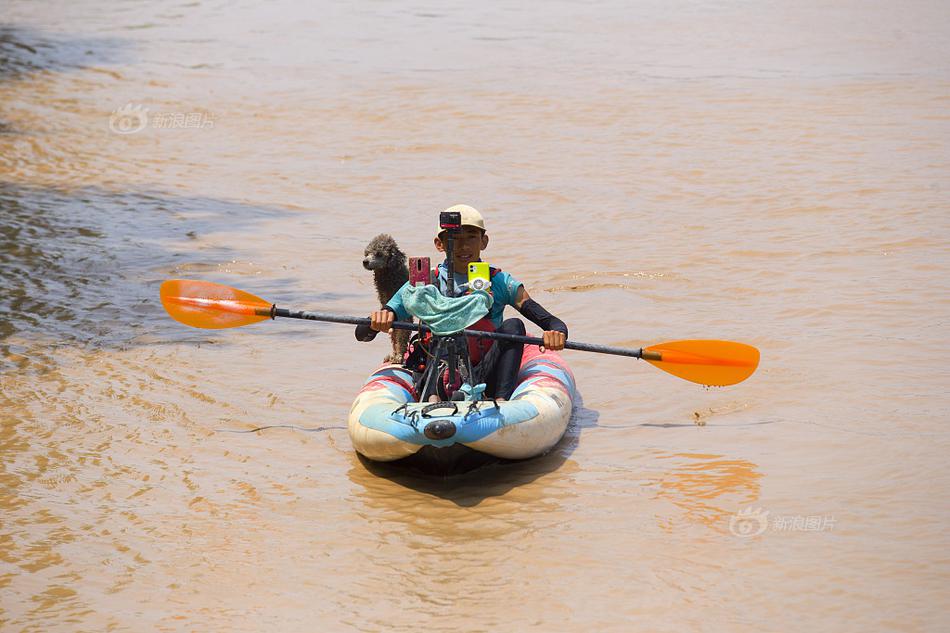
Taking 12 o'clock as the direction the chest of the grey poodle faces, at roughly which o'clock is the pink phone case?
The pink phone case is roughly at 10 o'clock from the grey poodle.

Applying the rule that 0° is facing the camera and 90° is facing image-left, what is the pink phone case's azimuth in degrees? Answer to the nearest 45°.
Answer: approximately 180°

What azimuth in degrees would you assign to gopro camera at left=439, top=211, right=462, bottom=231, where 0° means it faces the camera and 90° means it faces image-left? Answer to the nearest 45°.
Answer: approximately 180°

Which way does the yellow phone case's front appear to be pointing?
away from the camera

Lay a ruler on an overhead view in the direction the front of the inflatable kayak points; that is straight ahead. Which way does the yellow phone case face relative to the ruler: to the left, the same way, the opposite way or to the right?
the opposite way
